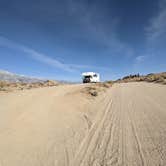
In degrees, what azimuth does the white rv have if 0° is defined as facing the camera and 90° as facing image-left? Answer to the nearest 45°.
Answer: approximately 45°
